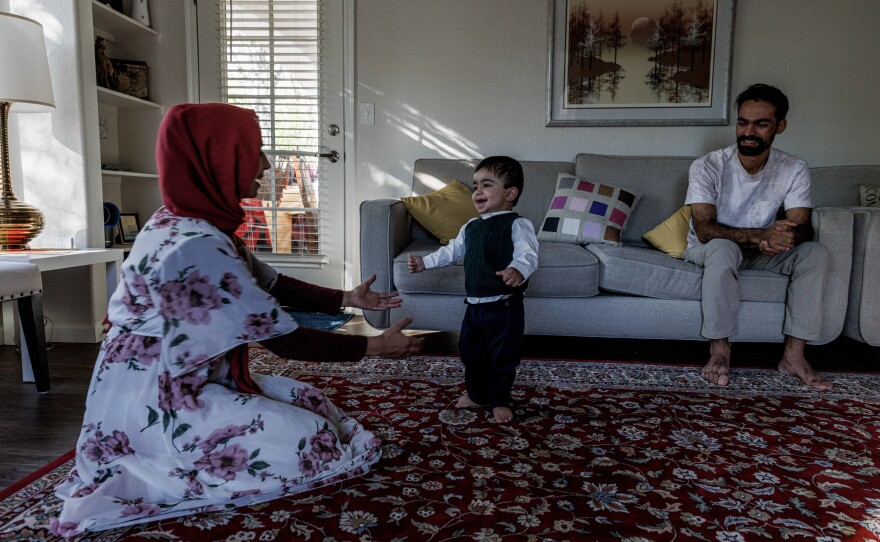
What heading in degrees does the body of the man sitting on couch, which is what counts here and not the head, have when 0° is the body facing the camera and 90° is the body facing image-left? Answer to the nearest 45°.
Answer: approximately 0°

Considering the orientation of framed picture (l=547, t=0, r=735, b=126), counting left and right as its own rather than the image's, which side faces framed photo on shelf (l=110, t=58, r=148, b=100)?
right

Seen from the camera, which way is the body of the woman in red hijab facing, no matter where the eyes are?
to the viewer's right

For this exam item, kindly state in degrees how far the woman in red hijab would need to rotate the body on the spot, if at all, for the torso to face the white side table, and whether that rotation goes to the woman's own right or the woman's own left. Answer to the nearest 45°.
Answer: approximately 90° to the woman's own left

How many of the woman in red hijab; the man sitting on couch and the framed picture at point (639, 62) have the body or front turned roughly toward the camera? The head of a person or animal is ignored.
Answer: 2

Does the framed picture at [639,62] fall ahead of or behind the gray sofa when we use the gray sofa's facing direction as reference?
behind

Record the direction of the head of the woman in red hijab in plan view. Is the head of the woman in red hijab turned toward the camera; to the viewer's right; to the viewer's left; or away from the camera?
to the viewer's right

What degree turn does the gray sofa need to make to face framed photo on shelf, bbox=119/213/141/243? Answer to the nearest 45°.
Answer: approximately 90° to its right
